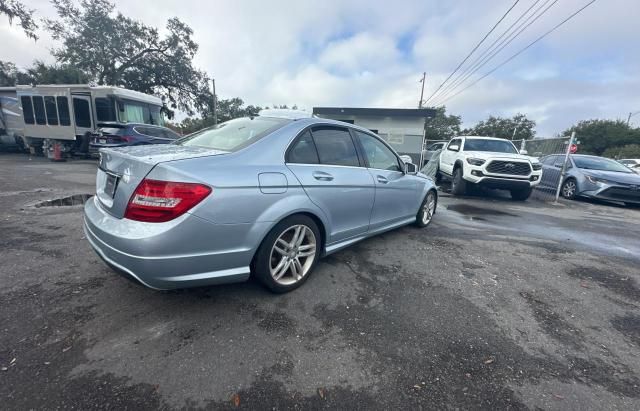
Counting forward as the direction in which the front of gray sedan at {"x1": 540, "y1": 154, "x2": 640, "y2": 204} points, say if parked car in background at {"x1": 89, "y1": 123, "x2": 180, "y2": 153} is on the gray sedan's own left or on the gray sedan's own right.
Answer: on the gray sedan's own right

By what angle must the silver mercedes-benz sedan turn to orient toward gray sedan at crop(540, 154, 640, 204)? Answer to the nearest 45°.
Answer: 0° — it already faces it

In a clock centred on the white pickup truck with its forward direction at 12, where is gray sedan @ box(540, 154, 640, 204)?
The gray sedan is roughly at 9 o'clock from the white pickup truck.

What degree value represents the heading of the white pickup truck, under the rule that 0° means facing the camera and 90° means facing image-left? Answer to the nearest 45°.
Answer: approximately 315°

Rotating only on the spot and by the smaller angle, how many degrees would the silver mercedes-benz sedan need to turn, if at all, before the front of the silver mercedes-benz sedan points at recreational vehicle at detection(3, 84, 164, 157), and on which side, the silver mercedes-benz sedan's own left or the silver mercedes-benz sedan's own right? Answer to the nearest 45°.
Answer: approximately 90° to the silver mercedes-benz sedan's own left

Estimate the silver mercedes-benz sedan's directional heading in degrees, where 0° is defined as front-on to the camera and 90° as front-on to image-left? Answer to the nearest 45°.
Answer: approximately 225°

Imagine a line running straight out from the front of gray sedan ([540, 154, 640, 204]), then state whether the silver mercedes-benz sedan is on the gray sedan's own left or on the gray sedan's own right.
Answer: on the gray sedan's own right

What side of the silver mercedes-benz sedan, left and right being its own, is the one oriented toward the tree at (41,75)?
left

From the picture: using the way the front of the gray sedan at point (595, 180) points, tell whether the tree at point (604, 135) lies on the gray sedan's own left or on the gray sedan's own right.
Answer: on the gray sedan's own left

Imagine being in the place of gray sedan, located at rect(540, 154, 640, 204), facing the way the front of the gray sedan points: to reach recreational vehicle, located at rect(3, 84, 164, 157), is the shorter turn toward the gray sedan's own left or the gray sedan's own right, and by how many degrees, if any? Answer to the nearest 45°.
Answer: approximately 90° to the gray sedan's own right

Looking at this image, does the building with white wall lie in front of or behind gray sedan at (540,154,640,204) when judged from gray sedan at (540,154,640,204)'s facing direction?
behind

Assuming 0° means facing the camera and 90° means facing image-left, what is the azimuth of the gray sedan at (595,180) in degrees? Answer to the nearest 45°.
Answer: approximately 315°
